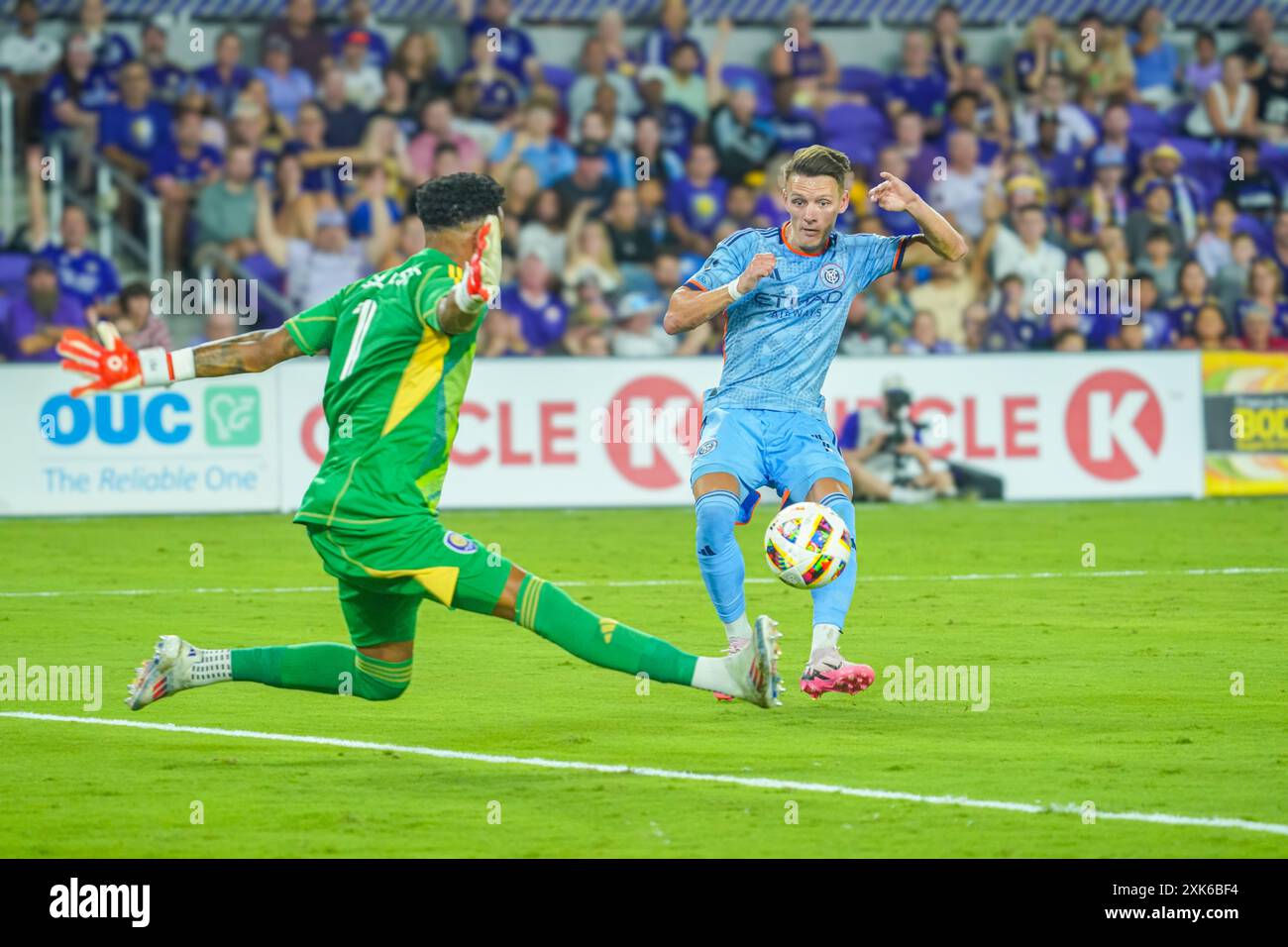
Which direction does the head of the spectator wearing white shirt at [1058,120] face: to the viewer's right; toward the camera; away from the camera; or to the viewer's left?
toward the camera

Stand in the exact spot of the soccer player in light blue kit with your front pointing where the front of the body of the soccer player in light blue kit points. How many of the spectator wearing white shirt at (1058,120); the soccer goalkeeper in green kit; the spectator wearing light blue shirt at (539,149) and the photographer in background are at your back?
3

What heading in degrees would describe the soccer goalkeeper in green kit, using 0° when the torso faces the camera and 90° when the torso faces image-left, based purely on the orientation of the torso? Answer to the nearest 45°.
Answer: approximately 225°

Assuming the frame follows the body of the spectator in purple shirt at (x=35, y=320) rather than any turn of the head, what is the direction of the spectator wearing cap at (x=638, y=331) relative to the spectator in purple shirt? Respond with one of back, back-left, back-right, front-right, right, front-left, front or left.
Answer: left

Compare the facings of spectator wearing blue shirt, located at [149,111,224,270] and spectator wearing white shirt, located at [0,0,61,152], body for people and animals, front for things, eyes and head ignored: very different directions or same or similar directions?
same or similar directions

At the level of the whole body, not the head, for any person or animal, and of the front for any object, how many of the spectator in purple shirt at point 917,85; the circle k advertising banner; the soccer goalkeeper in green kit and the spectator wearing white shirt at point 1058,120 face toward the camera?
3

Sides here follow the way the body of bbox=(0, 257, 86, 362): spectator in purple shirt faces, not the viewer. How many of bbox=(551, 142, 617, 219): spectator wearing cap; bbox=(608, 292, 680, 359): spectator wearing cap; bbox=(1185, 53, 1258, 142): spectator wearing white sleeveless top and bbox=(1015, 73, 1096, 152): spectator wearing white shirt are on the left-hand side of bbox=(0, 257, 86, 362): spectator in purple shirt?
4

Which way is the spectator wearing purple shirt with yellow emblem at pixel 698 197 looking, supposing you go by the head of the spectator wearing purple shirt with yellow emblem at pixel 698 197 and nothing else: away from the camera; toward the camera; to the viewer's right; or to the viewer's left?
toward the camera

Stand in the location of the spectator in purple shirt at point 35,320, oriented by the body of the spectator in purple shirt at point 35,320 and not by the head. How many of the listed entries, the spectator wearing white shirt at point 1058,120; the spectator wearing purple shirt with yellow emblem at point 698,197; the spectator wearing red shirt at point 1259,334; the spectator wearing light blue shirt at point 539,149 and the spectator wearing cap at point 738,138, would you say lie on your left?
5

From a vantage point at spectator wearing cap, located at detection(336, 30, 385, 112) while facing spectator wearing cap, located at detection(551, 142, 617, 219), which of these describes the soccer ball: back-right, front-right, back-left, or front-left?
front-right

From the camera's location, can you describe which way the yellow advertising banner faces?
facing the viewer

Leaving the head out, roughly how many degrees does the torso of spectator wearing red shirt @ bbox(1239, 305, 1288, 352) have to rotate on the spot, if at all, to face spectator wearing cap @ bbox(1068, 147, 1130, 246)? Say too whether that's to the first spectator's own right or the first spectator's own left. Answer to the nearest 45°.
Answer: approximately 135° to the first spectator's own right

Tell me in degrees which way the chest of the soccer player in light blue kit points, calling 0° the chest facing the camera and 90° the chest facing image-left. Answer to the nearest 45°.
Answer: approximately 0°

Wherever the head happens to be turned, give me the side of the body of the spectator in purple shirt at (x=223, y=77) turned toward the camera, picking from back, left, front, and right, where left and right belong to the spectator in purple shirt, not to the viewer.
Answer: front

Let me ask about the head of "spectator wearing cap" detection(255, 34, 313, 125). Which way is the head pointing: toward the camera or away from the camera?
toward the camera

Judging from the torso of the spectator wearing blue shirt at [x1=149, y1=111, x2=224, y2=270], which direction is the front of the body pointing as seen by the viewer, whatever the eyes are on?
toward the camera

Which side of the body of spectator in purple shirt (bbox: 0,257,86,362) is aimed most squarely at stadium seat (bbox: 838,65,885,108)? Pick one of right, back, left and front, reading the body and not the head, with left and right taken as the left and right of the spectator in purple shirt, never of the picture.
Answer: left

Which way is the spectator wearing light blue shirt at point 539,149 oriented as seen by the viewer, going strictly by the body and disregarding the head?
toward the camera
